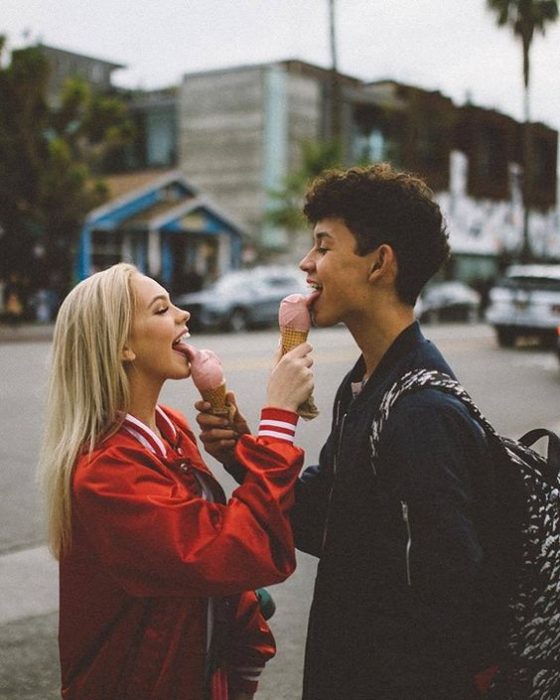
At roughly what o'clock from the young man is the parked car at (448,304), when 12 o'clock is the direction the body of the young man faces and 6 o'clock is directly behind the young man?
The parked car is roughly at 3 o'clock from the young man.

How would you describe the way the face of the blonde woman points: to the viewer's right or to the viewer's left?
to the viewer's right

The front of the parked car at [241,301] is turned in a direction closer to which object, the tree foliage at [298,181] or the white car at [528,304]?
the white car

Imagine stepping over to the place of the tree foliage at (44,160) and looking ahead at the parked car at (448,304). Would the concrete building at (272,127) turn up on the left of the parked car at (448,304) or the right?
left

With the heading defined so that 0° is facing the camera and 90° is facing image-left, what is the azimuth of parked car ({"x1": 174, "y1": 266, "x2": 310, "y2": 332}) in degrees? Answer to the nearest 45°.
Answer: approximately 45°

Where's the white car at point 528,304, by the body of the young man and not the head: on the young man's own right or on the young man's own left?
on the young man's own right

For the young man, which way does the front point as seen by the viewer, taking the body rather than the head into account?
to the viewer's left

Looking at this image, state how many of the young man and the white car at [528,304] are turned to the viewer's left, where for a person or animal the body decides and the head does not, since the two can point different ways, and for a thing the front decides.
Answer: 1

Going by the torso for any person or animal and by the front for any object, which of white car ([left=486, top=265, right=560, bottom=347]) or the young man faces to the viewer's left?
the young man

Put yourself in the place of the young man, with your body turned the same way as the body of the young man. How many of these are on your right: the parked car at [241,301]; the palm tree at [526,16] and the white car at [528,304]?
3

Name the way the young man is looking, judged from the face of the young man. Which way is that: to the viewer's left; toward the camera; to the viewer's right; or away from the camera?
to the viewer's left

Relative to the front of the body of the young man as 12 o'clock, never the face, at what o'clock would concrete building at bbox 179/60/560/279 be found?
The concrete building is roughly at 3 o'clock from the young man.
